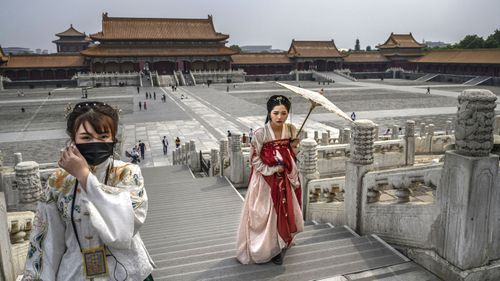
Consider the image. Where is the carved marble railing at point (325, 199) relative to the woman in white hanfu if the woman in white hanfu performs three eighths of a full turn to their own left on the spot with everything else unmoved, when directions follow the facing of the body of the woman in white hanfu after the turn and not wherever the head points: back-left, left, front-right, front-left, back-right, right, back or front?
front

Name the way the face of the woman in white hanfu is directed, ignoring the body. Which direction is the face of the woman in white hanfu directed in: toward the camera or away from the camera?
toward the camera

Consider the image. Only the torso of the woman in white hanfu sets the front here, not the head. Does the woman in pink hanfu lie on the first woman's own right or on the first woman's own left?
on the first woman's own left

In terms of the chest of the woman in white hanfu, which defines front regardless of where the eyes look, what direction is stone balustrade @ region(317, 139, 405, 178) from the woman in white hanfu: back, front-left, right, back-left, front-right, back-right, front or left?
back-left

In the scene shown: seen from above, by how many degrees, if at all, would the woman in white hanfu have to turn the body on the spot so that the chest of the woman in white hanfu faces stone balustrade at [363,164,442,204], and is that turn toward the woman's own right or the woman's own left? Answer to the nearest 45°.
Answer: approximately 90° to the woman's own left

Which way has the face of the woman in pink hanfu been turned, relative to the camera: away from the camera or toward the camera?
toward the camera

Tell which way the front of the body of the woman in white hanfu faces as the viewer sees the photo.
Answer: toward the camera

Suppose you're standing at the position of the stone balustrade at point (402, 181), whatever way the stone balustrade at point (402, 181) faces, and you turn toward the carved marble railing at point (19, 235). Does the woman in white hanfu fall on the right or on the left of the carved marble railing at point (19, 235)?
left
